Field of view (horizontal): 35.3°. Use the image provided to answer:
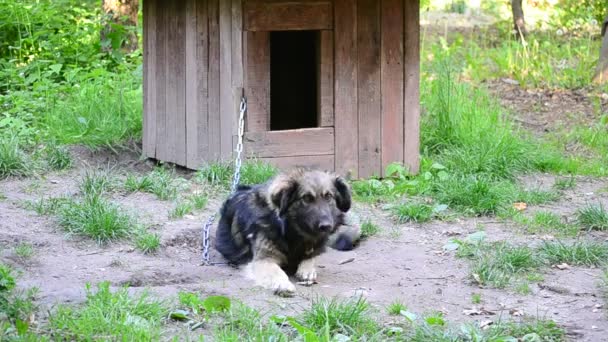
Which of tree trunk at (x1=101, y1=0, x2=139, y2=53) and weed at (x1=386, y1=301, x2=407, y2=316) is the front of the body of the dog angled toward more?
the weed

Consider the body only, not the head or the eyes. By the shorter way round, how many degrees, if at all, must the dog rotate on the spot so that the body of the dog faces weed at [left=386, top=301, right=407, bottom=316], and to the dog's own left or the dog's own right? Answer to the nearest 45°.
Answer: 0° — it already faces it

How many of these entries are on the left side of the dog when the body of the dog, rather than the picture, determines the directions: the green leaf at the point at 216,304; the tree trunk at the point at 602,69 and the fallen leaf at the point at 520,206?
2

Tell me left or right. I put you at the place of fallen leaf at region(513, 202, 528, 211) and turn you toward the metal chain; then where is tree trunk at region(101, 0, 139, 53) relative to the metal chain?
right

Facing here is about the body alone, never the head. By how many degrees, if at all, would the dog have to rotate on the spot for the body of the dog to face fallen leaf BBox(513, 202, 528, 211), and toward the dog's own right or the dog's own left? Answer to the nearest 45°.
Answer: approximately 90° to the dog's own left

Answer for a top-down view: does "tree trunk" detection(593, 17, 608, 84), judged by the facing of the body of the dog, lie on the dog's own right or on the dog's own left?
on the dog's own left

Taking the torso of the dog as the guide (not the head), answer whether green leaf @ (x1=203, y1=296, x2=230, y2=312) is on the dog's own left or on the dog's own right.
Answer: on the dog's own right

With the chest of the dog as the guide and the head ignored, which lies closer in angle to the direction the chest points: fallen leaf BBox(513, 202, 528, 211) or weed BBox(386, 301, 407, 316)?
the weed
